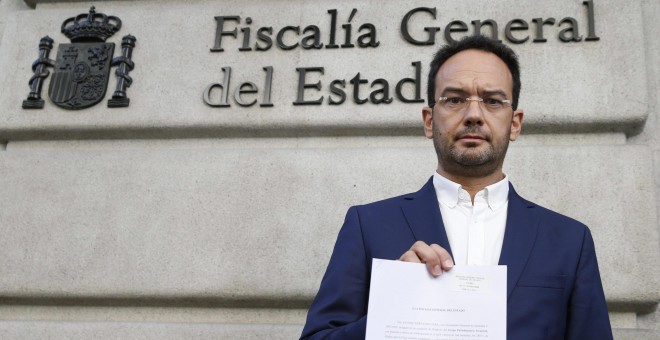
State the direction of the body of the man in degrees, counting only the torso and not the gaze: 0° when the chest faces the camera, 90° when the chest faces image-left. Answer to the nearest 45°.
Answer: approximately 0°
